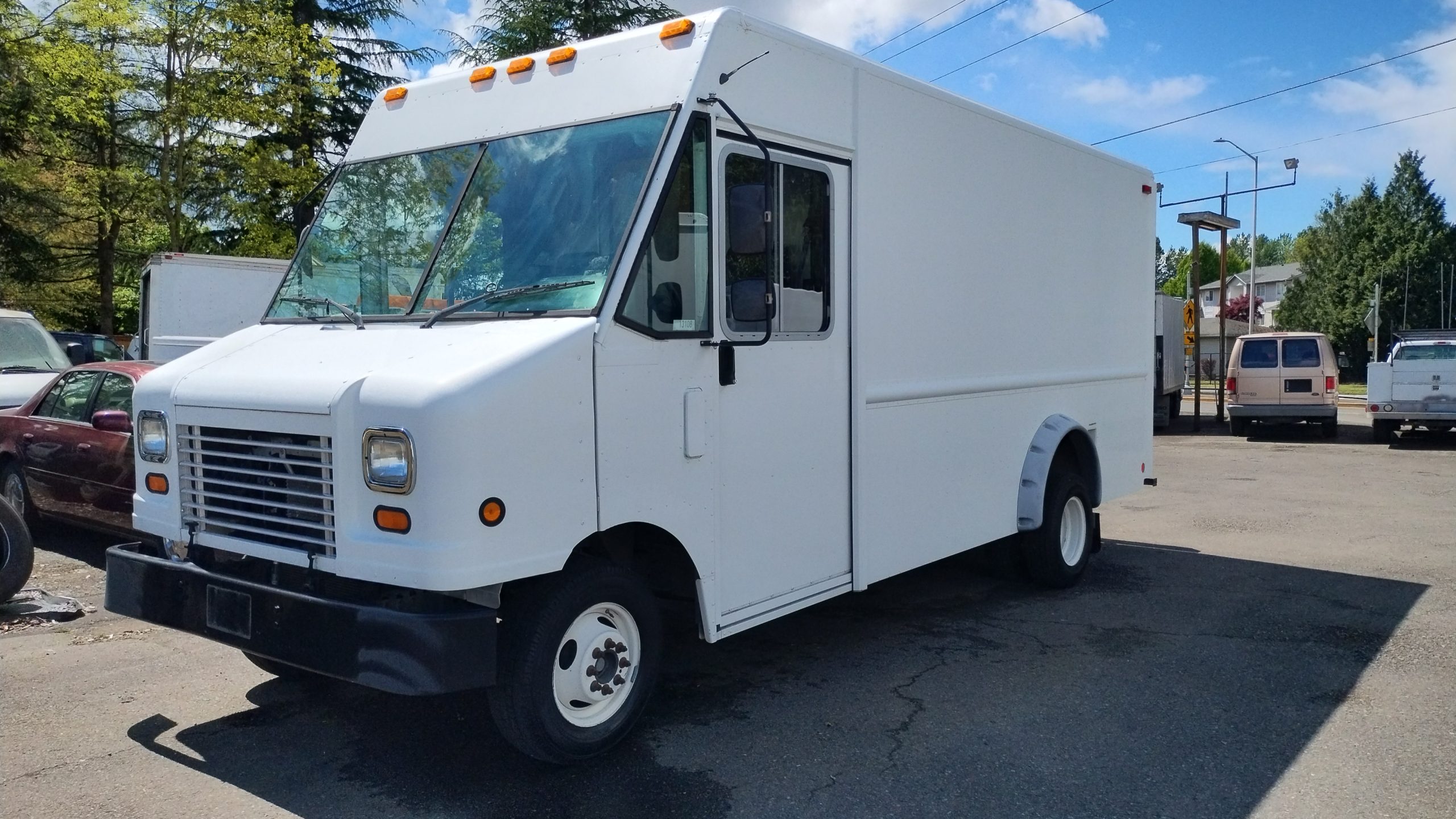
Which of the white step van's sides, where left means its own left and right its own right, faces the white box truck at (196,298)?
right

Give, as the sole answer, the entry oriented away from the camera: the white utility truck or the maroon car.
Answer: the white utility truck

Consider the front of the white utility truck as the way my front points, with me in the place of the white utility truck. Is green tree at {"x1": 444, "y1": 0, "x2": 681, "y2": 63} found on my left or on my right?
on my left

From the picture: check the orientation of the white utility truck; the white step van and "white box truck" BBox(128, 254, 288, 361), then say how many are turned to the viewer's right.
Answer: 1

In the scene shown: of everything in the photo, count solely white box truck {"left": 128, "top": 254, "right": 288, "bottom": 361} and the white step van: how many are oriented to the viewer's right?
1

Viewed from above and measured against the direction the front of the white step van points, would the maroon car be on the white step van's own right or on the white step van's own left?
on the white step van's own right

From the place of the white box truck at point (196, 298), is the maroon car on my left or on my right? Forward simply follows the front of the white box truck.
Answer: on my right

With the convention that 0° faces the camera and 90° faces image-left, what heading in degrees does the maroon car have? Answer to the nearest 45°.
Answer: approximately 315°

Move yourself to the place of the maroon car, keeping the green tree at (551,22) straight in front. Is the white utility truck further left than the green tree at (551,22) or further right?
right

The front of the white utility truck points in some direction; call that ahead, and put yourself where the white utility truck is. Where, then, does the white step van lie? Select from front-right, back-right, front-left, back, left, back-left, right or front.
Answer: back

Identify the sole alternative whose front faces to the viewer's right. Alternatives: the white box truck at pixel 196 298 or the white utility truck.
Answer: the white box truck

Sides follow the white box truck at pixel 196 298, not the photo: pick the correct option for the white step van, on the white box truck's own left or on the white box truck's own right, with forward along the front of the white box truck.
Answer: on the white box truck's own right

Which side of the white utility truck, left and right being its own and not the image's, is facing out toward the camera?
back
